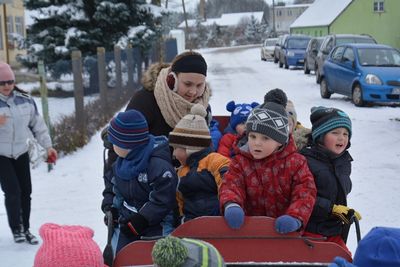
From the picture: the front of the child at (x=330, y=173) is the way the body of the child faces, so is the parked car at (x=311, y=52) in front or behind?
behind

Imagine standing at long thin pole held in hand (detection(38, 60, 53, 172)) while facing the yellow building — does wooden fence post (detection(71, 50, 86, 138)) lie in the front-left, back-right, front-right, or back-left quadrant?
front-right

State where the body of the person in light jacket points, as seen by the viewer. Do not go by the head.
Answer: toward the camera

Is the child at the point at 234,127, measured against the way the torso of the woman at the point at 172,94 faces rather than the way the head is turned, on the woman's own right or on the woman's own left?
on the woman's own left

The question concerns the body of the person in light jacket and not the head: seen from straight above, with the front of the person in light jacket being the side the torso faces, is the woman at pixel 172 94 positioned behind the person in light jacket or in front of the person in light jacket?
in front

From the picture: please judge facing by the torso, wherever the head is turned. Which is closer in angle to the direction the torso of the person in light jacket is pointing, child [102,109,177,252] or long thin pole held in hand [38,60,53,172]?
the child

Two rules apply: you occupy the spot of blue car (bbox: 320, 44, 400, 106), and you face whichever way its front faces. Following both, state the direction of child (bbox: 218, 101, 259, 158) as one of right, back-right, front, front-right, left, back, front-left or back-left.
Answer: front-right
